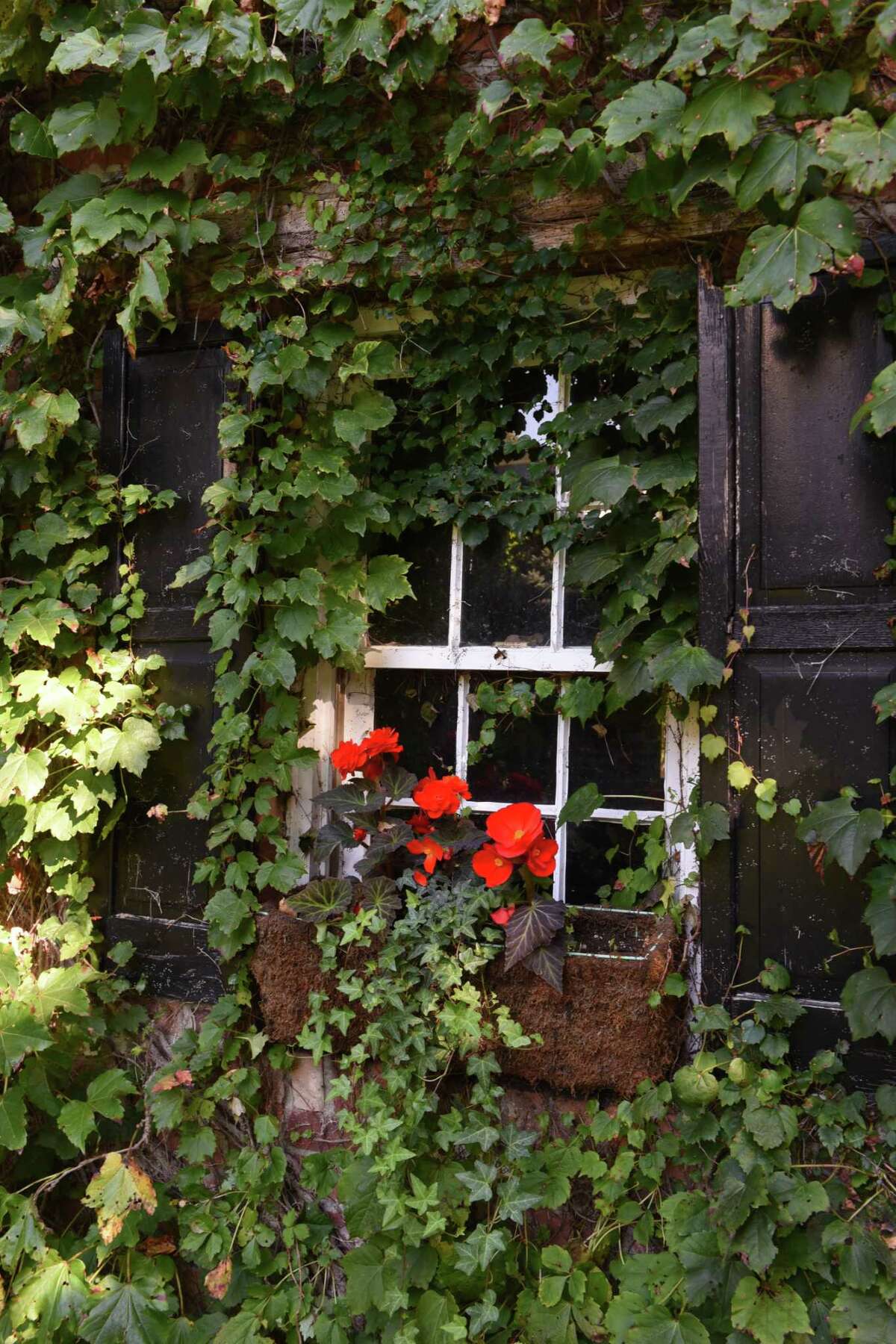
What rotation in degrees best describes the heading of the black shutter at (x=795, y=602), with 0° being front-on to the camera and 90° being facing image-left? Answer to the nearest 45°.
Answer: approximately 0°

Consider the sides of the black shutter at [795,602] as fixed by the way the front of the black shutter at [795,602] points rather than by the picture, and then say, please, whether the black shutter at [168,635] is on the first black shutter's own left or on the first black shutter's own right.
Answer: on the first black shutter's own right
